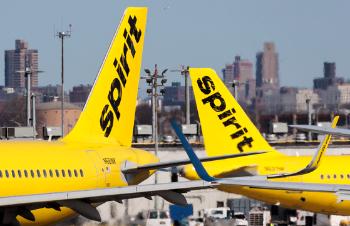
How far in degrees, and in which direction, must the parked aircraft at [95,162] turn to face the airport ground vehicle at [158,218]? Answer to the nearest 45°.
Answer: approximately 180°

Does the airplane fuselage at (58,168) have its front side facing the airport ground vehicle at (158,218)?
no

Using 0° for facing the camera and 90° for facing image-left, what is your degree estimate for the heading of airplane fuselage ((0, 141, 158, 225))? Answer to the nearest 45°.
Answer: approximately 90°

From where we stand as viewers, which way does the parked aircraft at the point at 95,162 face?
facing the viewer and to the left of the viewer
